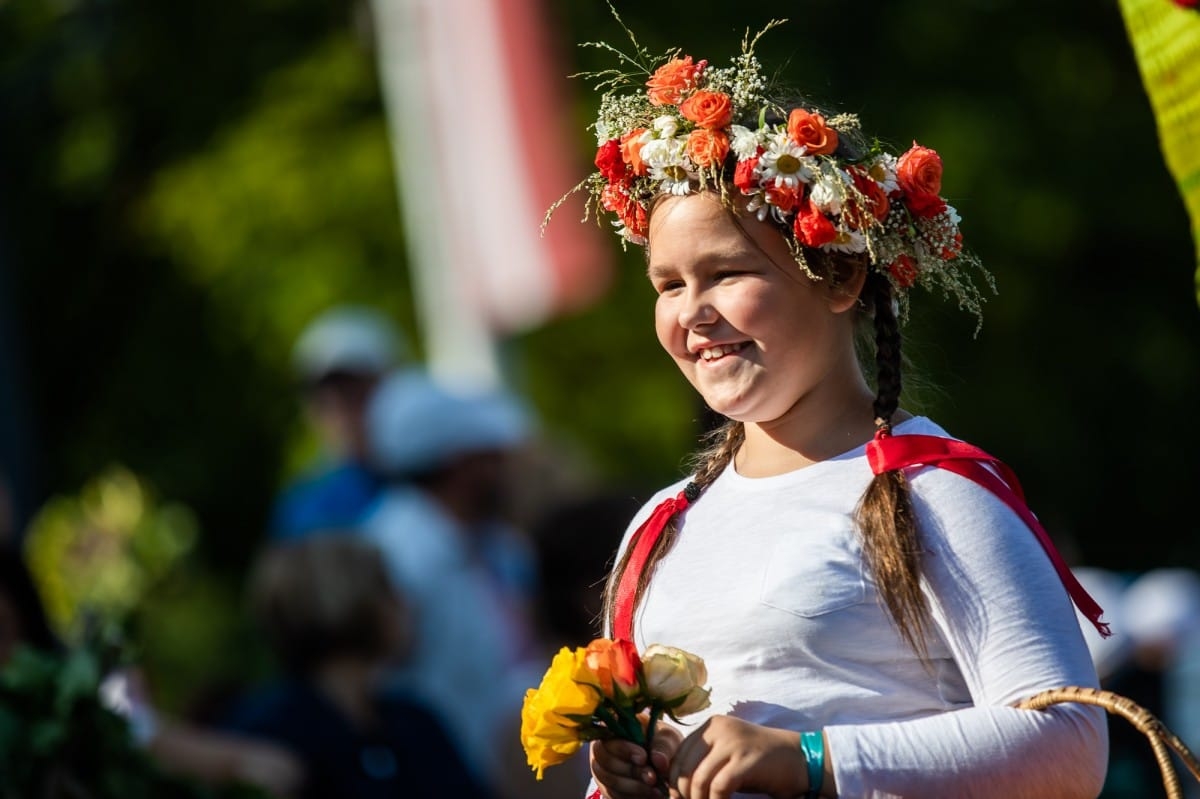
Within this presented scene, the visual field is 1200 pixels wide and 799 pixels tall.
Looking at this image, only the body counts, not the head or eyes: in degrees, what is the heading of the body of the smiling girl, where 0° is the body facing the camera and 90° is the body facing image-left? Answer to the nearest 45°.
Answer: approximately 45°

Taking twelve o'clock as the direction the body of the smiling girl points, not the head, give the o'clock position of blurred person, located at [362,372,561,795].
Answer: The blurred person is roughly at 4 o'clock from the smiling girl.

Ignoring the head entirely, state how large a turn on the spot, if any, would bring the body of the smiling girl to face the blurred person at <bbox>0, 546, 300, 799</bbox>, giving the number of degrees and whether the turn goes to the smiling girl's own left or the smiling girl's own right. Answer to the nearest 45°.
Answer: approximately 90° to the smiling girl's own right

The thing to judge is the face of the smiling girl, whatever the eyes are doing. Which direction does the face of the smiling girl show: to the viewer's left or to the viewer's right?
to the viewer's left

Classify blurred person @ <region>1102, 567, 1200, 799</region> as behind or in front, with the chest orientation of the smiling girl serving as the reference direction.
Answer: behind
